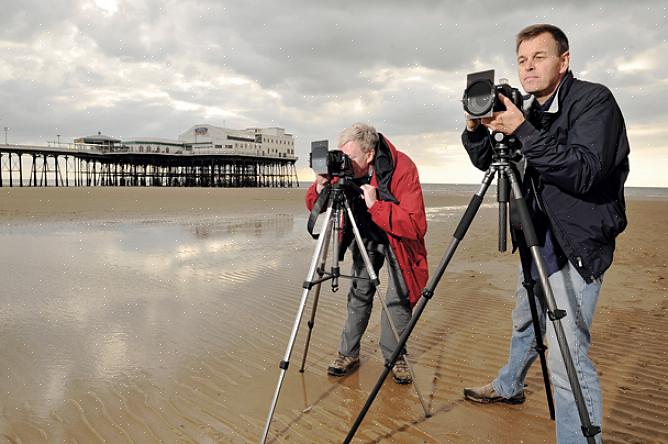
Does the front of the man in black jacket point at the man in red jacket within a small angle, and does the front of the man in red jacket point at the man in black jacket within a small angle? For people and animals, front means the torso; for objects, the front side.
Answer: no

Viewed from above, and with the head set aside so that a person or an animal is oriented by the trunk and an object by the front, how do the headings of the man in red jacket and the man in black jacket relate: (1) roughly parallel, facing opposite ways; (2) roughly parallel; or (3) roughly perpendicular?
roughly parallel

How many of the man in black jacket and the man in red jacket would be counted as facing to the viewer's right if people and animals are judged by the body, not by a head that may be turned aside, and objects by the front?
0

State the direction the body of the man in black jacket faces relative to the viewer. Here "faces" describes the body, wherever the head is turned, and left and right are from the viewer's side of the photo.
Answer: facing the viewer and to the left of the viewer

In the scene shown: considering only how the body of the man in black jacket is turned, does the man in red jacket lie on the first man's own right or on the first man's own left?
on the first man's own right

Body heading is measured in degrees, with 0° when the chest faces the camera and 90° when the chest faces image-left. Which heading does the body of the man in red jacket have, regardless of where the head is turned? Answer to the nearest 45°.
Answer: approximately 45°

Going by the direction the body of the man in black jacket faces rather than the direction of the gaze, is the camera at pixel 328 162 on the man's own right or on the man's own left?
on the man's own right

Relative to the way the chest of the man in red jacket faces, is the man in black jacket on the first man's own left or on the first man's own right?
on the first man's own left

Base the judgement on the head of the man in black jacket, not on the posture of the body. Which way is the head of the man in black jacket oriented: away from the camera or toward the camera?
toward the camera
